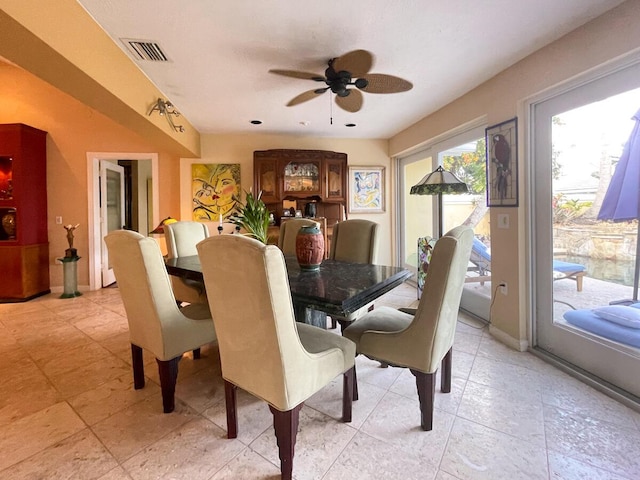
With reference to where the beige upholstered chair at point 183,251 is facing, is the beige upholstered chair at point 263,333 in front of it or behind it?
in front

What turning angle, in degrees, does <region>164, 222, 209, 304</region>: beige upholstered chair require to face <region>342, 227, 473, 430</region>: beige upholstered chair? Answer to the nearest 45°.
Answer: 0° — it already faces it

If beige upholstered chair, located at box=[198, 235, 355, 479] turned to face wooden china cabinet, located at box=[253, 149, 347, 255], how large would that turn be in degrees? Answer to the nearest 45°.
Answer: approximately 45° to its left

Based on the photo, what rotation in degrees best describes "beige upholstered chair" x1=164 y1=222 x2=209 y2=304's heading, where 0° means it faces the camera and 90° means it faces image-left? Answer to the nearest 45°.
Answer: approximately 315°

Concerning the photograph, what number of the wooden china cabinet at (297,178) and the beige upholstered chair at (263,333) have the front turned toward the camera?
1

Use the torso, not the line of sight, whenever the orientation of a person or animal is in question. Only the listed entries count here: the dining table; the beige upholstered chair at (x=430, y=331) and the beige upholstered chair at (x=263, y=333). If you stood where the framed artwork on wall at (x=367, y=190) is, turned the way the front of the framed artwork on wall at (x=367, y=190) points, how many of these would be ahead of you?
3

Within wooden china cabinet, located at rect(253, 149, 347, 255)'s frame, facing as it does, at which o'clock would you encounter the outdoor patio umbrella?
The outdoor patio umbrella is roughly at 11 o'clock from the wooden china cabinet.

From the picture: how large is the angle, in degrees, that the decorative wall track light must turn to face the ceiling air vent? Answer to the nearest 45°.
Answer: approximately 45° to its right

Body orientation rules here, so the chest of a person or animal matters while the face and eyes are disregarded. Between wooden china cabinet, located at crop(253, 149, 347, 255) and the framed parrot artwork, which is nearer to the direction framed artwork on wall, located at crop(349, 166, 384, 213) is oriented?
the framed parrot artwork

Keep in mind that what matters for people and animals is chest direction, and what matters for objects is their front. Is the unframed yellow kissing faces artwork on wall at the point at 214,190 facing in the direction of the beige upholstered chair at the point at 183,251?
yes

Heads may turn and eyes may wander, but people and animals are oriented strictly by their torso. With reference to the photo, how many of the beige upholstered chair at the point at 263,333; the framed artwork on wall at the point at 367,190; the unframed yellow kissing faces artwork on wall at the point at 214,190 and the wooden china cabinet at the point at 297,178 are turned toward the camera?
3

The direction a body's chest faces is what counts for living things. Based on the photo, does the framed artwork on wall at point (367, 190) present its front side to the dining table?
yes

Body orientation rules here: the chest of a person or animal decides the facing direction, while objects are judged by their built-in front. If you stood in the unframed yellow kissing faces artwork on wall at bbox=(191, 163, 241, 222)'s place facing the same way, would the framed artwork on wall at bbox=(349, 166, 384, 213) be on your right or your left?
on your left

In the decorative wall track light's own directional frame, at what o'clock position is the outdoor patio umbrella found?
The outdoor patio umbrella is roughly at 12 o'clock from the decorative wall track light.

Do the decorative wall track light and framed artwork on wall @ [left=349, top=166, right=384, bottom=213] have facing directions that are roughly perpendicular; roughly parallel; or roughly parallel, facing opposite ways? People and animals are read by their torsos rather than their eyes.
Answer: roughly perpendicular
